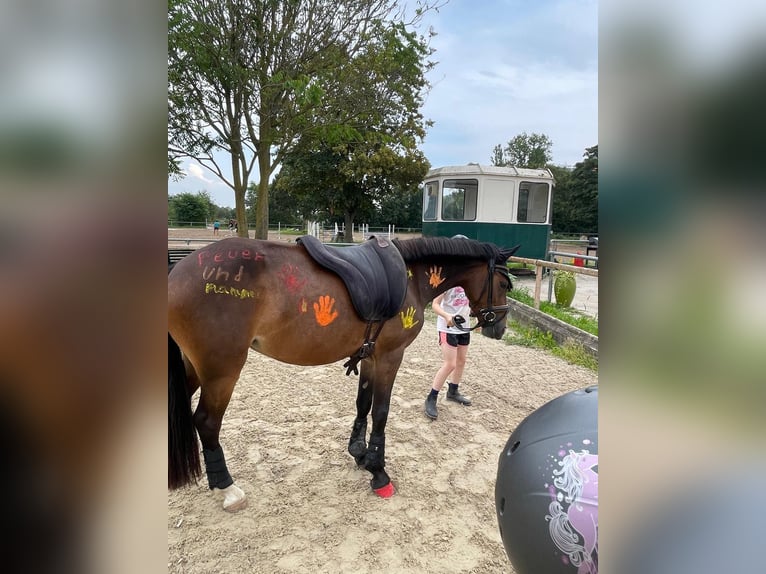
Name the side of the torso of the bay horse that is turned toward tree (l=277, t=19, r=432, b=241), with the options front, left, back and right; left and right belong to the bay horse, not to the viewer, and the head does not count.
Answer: left

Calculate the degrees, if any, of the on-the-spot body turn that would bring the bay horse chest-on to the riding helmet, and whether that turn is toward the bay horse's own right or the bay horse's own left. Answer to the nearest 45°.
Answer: approximately 45° to the bay horse's own right

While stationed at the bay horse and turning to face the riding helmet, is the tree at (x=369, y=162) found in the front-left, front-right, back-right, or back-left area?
back-left

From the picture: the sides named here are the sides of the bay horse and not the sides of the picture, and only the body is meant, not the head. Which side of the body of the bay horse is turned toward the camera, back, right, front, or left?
right
